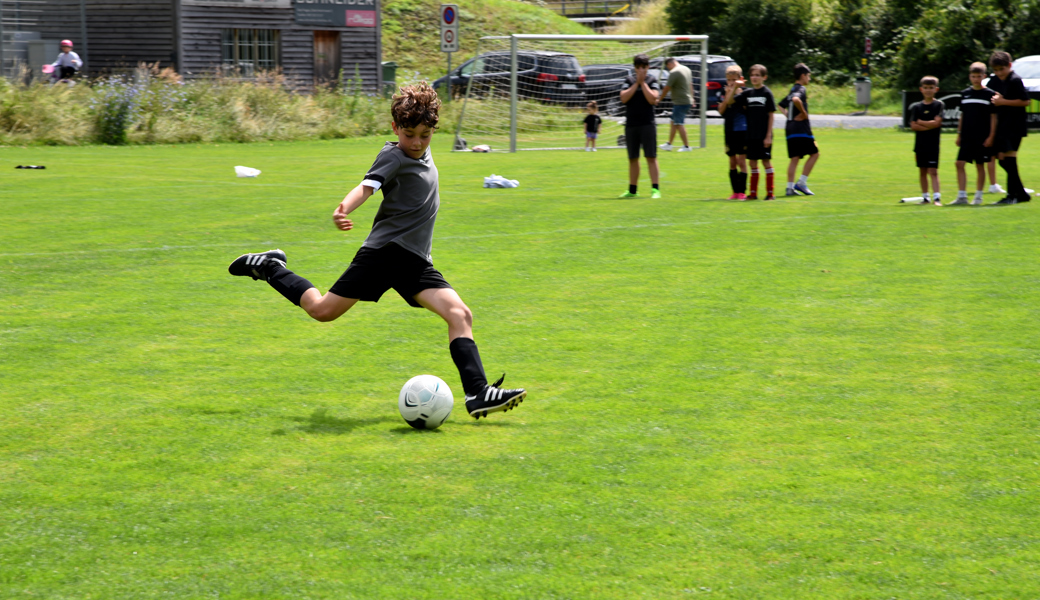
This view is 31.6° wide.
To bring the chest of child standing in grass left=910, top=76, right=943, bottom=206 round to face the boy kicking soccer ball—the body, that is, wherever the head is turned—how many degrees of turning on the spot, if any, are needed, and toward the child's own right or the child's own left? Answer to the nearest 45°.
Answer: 0° — they already face them

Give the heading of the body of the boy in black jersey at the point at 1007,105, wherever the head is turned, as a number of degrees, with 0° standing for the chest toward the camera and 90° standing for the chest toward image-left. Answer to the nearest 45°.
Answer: approximately 45°

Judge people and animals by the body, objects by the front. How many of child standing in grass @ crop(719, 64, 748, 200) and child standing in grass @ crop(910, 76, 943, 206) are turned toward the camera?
2

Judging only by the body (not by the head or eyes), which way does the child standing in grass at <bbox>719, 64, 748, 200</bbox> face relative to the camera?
toward the camera

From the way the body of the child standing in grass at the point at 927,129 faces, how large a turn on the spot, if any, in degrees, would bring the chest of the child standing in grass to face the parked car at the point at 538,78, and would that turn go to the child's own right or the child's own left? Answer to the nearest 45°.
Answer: approximately 135° to the child's own right

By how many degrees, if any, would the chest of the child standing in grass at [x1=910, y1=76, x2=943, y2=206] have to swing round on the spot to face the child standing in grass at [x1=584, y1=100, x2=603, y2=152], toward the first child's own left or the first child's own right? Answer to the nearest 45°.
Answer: approximately 135° to the first child's own right

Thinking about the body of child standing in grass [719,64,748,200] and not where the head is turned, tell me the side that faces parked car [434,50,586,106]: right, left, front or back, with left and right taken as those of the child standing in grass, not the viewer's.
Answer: back

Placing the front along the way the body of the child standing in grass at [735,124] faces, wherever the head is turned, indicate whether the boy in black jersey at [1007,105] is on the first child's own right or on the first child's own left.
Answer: on the first child's own left

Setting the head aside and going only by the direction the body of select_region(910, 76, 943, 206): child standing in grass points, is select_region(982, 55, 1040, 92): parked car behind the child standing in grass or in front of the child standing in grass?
behind
